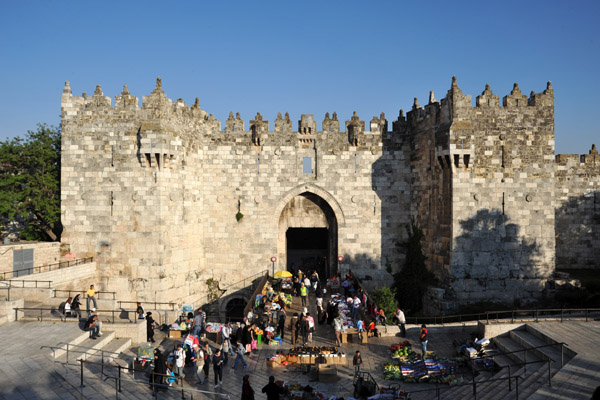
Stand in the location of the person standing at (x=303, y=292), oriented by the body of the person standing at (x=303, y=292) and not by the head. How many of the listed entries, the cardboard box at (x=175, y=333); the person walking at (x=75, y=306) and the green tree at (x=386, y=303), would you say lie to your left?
1

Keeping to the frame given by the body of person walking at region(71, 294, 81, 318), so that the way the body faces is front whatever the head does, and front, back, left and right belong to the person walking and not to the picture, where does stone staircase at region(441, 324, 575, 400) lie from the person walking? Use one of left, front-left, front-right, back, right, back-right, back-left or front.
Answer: front-right

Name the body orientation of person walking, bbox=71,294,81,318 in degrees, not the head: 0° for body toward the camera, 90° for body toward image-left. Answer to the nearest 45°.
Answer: approximately 270°

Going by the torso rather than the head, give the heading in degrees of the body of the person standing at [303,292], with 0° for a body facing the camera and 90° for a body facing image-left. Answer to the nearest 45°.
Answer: approximately 0°

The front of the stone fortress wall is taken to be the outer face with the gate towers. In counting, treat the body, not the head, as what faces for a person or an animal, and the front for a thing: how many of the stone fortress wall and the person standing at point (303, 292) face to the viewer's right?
0

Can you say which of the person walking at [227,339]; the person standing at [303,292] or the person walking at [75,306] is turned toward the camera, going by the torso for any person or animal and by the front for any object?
the person standing at [303,292]

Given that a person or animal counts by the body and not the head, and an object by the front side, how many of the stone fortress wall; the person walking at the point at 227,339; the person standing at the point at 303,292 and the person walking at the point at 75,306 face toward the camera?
2

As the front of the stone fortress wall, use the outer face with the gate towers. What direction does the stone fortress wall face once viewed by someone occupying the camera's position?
facing the viewer

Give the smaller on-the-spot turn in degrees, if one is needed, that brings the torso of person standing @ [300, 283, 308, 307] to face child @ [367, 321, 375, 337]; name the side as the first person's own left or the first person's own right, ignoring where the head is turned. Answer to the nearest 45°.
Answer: approximately 45° to the first person's own left
